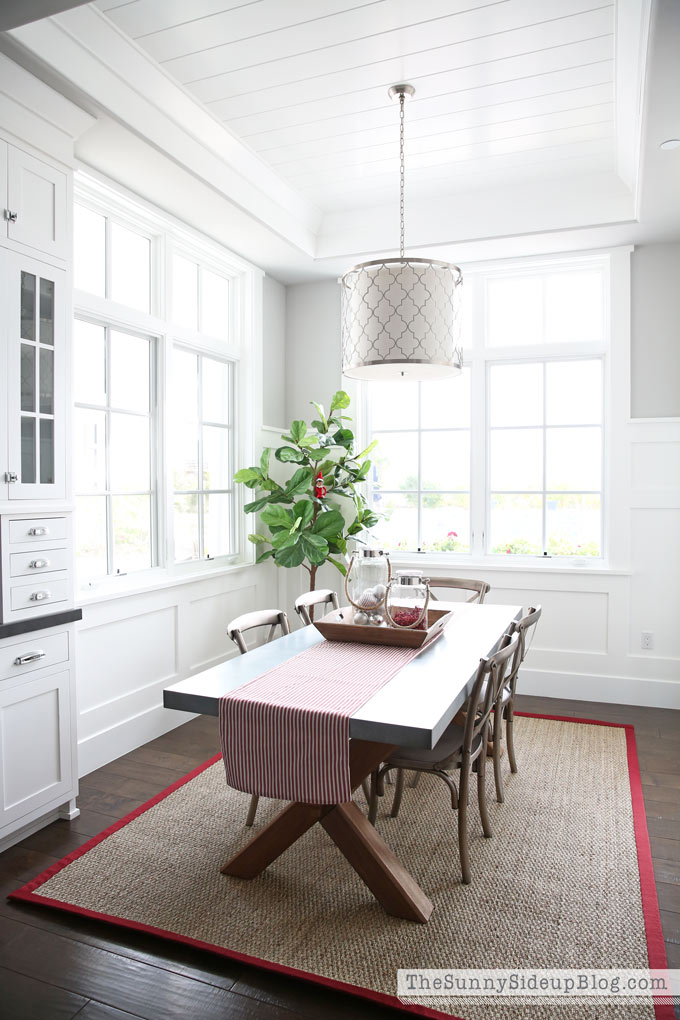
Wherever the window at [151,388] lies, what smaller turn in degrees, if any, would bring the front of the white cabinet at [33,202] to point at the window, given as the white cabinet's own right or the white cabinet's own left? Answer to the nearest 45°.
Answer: approximately 90° to the white cabinet's own left

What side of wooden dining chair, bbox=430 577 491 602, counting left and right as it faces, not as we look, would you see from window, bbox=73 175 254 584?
right

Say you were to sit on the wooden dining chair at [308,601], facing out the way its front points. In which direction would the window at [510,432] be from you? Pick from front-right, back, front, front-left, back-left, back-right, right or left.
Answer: left

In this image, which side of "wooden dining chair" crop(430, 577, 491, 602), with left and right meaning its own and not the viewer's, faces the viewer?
front

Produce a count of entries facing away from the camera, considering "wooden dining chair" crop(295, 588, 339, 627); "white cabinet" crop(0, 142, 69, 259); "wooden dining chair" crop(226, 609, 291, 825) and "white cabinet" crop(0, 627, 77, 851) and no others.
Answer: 0

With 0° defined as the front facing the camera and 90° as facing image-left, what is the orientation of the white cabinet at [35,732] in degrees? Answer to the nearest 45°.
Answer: approximately 315°

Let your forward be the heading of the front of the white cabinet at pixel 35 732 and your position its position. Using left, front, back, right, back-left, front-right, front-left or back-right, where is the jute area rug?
front

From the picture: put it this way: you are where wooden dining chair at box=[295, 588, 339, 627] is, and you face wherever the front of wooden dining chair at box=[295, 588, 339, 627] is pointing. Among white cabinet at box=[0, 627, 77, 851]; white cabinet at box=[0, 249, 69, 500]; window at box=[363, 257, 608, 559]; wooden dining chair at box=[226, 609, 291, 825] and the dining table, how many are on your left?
1

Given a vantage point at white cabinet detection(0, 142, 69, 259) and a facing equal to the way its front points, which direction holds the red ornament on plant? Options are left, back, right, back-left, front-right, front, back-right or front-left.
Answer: left

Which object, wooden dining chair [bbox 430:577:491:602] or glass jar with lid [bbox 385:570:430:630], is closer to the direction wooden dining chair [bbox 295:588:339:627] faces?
the glass jar with lid

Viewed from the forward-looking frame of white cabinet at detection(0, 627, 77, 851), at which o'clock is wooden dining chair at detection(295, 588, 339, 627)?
The wooden dining chair is roughly at 10 o'clock from the white cabinet.

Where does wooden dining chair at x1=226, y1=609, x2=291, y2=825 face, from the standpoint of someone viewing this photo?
facing the viewer and to the right of the viewer

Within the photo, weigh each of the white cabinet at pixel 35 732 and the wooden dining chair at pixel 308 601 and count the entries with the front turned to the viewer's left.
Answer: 0

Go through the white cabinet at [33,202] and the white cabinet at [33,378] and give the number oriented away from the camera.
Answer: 0

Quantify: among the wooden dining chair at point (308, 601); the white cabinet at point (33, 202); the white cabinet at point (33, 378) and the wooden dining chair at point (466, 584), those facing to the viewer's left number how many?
0

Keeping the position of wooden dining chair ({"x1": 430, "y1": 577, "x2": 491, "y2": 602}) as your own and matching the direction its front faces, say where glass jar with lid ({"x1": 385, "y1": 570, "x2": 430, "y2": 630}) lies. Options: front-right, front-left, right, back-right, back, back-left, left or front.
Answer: front

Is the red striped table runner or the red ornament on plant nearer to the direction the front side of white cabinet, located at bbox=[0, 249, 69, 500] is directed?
the red striped table runner
